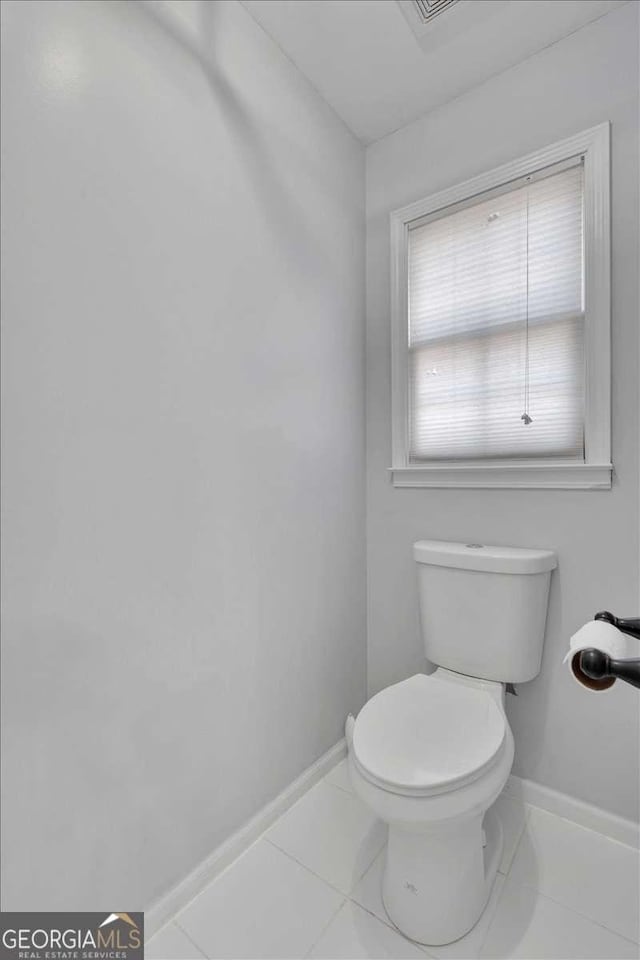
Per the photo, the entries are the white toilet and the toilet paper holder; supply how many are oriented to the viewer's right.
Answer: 0

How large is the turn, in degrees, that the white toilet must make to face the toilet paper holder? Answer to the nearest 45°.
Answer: approximately 45° to its left

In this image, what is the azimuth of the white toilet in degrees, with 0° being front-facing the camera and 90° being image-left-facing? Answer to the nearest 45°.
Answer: approximately 45°

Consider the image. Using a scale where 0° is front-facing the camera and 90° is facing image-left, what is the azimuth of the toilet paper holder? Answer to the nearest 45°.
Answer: approximately 90°
